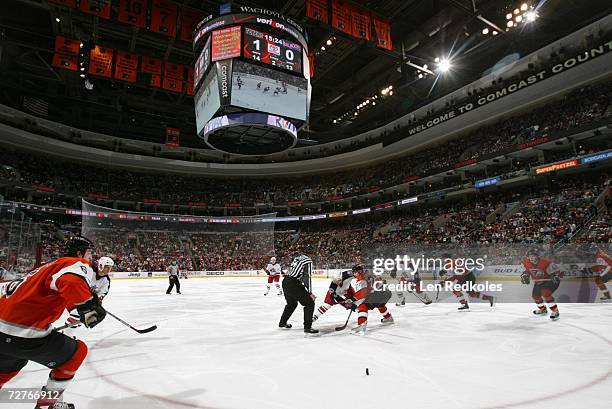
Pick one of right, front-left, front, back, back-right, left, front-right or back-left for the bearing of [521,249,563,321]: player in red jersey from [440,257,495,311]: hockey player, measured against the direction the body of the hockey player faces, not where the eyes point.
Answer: back-left

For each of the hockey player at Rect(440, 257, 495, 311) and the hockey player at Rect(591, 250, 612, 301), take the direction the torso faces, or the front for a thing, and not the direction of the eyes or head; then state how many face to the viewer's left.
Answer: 2

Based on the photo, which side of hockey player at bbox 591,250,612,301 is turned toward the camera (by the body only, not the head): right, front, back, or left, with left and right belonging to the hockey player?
left

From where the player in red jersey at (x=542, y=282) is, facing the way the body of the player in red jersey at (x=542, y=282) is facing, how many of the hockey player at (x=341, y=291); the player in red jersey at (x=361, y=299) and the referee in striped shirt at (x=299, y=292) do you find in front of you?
3

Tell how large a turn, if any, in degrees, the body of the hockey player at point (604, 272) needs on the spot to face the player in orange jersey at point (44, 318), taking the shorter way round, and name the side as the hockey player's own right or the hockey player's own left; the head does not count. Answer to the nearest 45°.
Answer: approximately 90° to the hockey player's own left

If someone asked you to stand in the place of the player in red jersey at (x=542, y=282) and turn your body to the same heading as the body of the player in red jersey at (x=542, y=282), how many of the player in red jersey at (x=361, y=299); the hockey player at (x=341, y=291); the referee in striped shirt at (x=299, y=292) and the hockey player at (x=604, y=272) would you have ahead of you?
3

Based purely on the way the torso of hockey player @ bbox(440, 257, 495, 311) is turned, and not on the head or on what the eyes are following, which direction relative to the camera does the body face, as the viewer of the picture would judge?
to the viewer's left

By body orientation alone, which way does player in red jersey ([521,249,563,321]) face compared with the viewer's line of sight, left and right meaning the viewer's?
facing the viewer and to the left of the viewer
